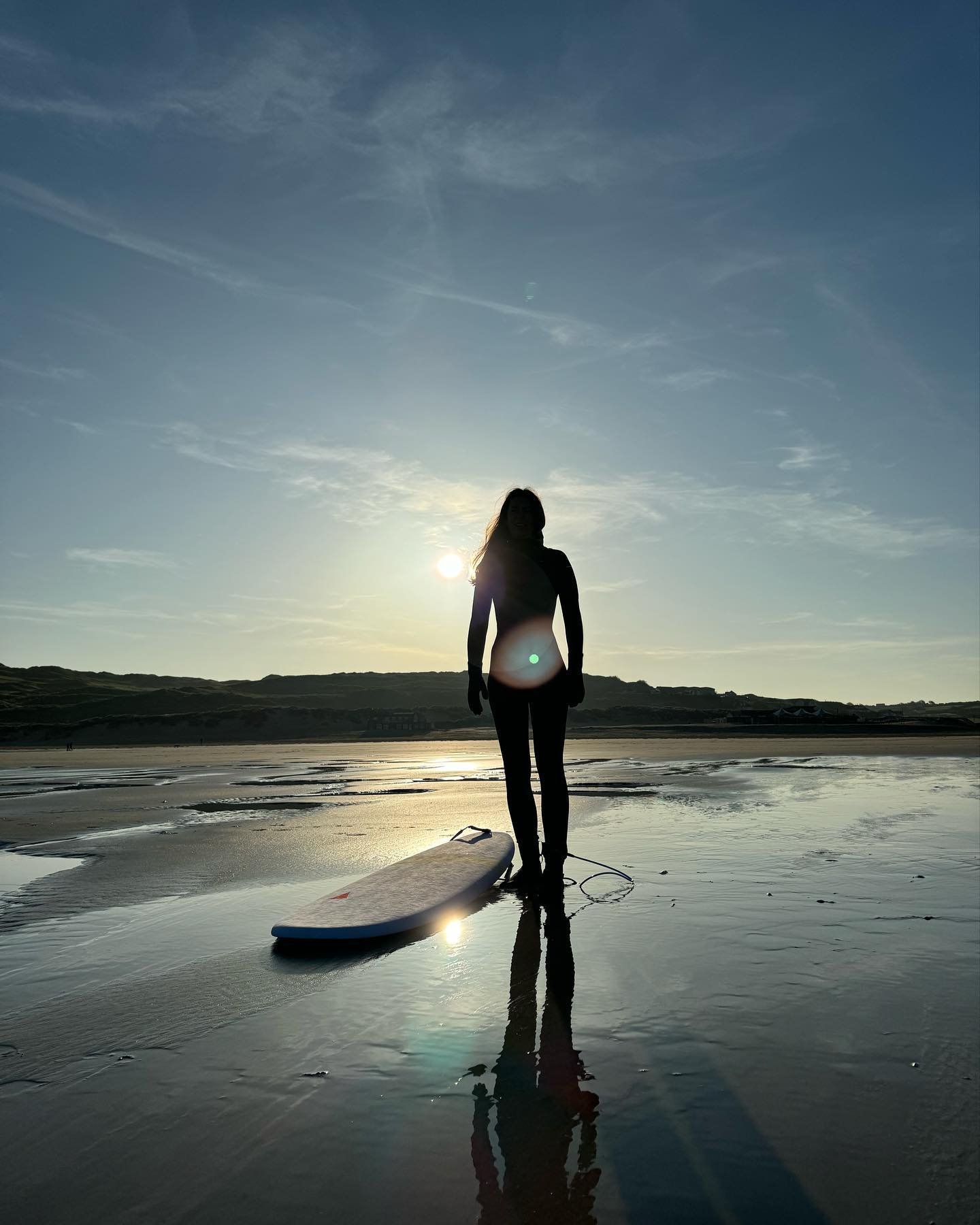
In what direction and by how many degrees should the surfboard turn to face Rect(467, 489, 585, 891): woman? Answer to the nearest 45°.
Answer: approximately 180°

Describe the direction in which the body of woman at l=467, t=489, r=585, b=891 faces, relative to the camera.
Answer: toward the camera

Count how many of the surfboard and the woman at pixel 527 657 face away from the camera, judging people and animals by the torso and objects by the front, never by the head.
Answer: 0

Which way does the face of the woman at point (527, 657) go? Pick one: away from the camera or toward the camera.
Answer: toward the camera

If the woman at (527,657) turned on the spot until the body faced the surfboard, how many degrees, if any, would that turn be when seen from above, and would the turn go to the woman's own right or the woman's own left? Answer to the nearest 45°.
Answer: approximately 45° to the woman's own right
